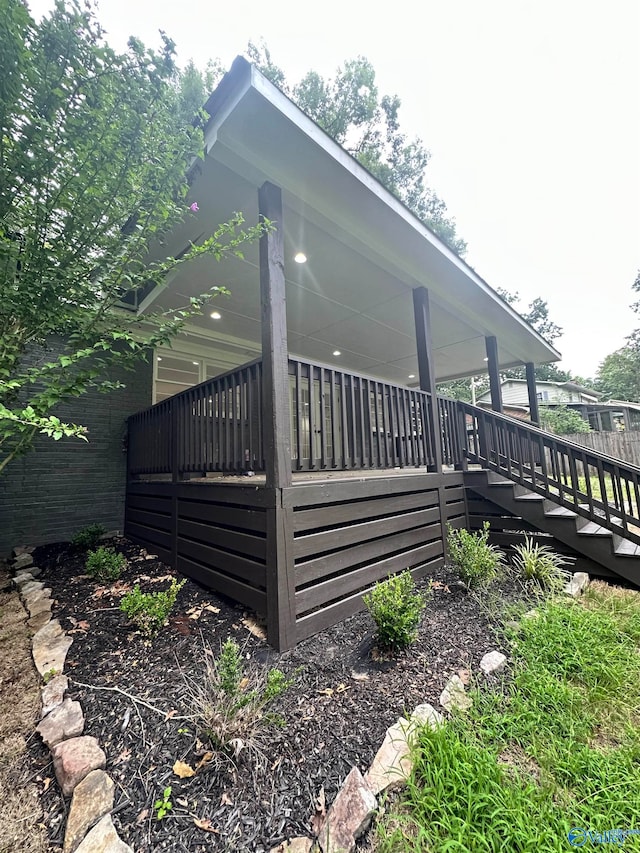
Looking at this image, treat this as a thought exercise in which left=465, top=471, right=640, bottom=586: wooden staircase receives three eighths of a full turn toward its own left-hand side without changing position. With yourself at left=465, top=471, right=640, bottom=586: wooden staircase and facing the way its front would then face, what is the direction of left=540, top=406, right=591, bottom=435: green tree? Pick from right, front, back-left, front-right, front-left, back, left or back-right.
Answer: front

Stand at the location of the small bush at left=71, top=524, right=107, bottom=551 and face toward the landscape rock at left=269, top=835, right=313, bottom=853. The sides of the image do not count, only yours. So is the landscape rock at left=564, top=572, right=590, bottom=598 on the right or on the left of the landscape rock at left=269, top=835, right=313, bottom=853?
left

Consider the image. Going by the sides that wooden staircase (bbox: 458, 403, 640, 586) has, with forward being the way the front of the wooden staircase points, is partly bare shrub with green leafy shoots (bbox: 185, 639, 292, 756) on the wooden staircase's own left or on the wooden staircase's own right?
on the wooden staircase's own right

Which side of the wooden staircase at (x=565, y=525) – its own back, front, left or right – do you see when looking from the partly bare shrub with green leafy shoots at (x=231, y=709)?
right

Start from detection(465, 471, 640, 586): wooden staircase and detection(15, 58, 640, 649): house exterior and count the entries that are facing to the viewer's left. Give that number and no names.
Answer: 0

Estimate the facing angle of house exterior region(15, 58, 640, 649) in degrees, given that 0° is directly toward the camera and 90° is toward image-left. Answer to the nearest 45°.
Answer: approximately 315°

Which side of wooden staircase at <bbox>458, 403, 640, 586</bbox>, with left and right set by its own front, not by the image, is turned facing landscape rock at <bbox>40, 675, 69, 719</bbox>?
right

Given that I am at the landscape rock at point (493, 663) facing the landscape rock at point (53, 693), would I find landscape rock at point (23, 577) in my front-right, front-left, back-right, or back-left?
front-right

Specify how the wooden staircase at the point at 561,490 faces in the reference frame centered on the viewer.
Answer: facing the viewer and to the right of the viewer

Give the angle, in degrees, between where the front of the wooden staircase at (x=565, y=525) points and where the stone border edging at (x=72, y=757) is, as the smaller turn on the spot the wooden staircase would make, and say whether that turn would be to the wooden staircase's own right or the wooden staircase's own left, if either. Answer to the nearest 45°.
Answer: approximately 90° to the wooden staircase's own right

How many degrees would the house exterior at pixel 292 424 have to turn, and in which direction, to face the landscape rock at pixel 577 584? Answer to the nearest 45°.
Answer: approximately 45° to its left

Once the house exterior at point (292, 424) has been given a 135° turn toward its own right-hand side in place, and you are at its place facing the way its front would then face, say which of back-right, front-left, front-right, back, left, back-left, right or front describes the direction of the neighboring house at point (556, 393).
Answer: back-right
